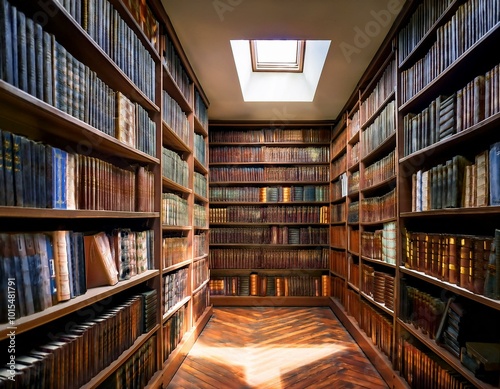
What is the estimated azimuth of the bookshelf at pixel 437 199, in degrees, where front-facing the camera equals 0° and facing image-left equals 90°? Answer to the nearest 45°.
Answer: approximately 45°
